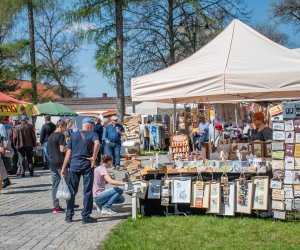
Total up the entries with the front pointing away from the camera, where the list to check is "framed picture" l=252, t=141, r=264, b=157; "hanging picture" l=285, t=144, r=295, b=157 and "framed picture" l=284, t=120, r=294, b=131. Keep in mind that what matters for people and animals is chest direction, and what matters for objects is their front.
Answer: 0

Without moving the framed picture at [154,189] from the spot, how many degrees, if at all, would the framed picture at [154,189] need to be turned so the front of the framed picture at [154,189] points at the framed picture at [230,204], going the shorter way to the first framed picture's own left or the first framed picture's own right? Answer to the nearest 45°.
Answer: approximately 90° to the first framed picture's own left

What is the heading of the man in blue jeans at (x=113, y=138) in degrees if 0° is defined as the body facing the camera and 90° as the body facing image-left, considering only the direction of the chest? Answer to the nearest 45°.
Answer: approximately 0°

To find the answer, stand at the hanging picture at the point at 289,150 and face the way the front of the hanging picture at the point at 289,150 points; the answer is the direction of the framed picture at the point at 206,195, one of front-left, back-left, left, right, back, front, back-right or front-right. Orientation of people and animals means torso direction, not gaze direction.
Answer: right

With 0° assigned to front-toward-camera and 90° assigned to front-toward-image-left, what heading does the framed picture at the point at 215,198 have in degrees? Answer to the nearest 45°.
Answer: approximately 0°

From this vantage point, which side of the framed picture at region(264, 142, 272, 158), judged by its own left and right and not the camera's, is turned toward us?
front

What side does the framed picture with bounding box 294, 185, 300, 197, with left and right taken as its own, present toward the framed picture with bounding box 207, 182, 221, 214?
right

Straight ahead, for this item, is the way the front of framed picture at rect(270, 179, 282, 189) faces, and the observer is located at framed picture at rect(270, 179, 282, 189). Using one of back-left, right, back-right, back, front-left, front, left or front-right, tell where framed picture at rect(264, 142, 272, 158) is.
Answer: back

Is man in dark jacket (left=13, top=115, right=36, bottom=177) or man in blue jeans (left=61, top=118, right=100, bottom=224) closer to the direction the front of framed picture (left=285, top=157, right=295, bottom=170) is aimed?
the man in blue jeans

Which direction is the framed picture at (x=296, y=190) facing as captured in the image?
toward the camera

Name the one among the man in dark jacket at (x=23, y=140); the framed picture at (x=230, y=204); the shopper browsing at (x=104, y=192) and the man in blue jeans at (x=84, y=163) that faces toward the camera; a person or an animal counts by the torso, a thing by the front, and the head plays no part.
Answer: the framed picture

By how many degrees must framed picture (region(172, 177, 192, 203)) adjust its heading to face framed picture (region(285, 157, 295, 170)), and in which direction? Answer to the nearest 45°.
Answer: approximately 90° to its left

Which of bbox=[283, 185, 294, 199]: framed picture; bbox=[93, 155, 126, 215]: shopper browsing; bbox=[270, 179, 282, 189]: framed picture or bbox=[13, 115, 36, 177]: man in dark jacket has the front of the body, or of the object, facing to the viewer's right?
the shopper browsing

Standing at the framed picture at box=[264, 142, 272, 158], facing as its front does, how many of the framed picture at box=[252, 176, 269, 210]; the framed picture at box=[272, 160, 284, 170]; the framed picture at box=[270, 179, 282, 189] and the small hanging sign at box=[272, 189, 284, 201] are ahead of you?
4
